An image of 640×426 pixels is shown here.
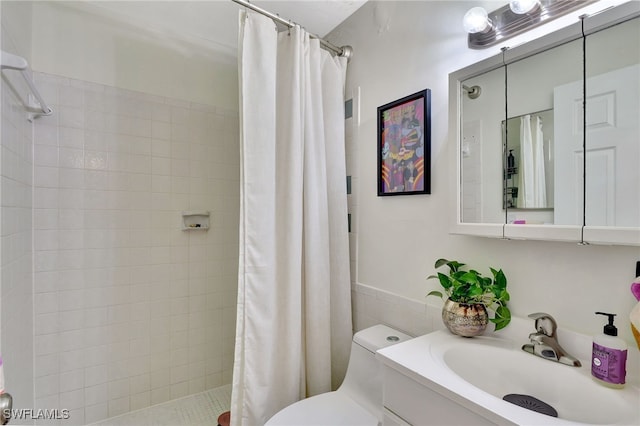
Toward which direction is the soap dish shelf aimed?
toward the camera

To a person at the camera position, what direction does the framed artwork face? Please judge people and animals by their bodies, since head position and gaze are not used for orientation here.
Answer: facing the viewer and to the left of the viewer

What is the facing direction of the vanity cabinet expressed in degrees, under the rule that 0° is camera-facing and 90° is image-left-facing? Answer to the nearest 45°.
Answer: approximately 45°

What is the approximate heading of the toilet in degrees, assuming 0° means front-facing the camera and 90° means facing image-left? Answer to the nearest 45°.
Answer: approximately 45°

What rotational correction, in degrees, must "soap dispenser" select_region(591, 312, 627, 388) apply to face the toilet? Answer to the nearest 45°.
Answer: approximately 45° to its right

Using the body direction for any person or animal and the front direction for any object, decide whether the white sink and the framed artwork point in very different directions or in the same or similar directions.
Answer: same or similar directions

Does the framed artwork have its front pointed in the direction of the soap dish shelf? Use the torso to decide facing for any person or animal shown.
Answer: no

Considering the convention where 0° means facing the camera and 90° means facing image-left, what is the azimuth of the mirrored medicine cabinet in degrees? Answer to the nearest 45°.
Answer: approximately 45°

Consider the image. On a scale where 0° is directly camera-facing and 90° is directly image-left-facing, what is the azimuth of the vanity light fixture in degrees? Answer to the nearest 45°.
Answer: approximately 45°

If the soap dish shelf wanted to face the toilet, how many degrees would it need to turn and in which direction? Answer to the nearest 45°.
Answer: approximately 45° to its left

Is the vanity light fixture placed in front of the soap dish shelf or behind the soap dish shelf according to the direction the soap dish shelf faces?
in front

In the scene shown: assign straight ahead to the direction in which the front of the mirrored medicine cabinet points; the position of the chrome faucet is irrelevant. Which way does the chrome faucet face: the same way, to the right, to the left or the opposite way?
the same way

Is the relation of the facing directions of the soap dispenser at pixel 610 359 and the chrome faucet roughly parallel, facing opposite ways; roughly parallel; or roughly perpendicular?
roughly parallel

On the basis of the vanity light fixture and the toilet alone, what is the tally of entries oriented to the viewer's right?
0

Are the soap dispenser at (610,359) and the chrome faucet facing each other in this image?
no

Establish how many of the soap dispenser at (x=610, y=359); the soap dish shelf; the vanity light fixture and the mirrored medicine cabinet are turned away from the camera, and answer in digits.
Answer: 0
